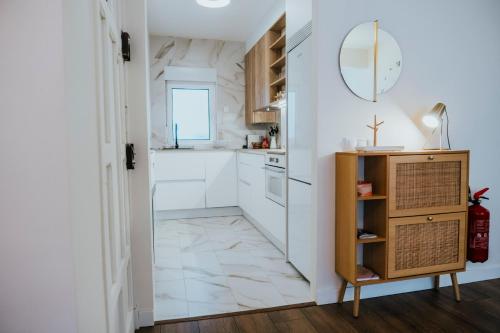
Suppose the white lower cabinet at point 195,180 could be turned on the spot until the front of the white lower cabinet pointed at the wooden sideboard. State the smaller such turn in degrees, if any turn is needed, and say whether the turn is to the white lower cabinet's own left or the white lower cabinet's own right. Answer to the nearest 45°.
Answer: approximately 45° to the white lower cabinet's own left

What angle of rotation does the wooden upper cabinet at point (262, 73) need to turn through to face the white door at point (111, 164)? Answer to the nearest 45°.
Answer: approximately 90° to its left

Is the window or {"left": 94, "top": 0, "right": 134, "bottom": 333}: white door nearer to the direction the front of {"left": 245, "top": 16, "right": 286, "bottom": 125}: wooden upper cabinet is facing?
the window

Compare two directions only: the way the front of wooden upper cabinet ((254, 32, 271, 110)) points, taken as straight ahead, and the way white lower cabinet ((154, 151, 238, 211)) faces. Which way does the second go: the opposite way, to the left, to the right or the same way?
to the left

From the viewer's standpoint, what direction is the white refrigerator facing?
to the viewer's left

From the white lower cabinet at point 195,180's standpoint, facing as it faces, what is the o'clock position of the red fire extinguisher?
The red fire extinguisher is roughly at 11 o'clock from the white lower cabinet.

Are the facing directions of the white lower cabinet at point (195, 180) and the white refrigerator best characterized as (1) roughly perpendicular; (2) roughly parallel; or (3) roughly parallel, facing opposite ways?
roughly perpendicular

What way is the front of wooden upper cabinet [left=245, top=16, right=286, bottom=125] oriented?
to the viewer's left
